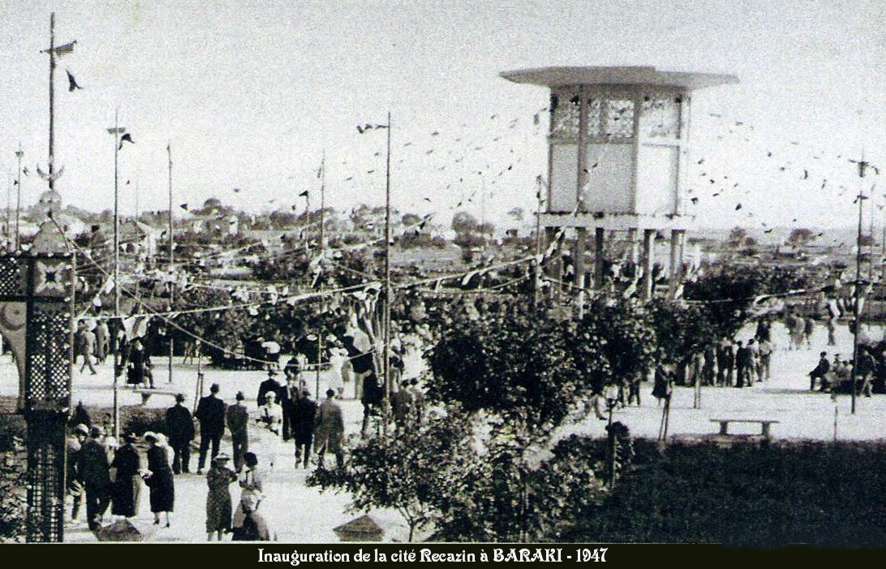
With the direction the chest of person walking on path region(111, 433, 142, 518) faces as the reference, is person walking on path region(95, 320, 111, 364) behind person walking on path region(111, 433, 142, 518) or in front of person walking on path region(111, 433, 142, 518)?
in front

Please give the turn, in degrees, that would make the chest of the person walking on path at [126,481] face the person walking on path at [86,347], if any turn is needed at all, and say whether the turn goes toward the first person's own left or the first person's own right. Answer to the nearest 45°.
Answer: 0° — they already face them

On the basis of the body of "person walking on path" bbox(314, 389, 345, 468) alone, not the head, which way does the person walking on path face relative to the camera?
away from the camera

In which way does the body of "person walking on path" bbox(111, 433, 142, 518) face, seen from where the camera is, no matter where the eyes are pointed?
away from the camera

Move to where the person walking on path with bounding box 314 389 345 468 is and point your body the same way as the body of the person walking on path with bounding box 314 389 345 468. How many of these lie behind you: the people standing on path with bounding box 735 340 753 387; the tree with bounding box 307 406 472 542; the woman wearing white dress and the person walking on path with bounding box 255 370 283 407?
1

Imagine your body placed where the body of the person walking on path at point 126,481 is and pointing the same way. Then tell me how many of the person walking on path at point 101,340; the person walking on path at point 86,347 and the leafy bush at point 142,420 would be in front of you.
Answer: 3

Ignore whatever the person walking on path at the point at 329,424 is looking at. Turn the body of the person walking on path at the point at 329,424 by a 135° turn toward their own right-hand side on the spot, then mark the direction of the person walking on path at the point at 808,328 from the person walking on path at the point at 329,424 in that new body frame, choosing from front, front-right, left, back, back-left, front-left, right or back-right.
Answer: left

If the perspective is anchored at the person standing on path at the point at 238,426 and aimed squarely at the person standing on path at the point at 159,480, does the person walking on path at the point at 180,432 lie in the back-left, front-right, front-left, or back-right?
front-right
